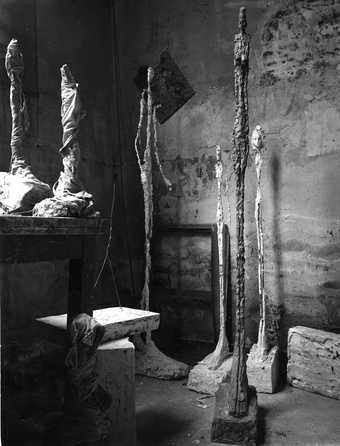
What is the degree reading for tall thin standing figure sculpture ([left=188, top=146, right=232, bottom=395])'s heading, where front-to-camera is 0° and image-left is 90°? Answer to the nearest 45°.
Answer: approximately 45°

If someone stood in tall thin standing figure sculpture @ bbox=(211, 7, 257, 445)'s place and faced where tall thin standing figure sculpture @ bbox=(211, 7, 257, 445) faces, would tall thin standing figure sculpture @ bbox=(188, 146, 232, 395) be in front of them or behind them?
behind

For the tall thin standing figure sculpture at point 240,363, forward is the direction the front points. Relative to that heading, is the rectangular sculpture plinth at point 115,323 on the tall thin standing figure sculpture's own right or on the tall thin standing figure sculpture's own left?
on the tall thin standing figure sculpture's own right

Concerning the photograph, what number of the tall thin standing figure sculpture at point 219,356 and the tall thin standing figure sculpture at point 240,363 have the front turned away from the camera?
0

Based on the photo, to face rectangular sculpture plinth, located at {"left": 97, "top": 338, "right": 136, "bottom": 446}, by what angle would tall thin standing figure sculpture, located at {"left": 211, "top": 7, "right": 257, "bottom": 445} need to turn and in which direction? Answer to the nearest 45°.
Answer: approximately 45° to its right

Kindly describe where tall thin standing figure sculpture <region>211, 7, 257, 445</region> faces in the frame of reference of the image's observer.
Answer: facing the viewer

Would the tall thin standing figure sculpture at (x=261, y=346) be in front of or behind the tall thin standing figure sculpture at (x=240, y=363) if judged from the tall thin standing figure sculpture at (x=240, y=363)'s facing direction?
behind

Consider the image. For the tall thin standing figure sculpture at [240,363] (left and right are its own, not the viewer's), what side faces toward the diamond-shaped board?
back

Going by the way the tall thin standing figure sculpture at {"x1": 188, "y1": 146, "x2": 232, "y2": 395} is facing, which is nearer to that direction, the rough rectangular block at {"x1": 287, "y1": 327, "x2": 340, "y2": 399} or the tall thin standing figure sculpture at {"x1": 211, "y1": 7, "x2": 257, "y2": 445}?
the tall thin standing figure sculpture

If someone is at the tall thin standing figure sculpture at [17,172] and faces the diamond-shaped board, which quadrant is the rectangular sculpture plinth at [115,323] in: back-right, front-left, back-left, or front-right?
front-right

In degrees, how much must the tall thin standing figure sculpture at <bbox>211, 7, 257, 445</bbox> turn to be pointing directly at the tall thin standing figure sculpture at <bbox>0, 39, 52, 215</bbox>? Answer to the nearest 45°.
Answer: approximately 45° to its right

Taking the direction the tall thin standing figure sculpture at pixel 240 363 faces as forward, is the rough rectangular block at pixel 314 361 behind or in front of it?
behind

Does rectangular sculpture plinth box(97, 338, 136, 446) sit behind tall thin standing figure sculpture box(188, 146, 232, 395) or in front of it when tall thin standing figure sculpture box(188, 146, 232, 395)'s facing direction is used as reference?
in front

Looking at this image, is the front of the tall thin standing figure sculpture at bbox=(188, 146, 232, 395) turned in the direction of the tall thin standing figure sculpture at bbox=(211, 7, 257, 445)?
no
